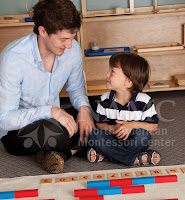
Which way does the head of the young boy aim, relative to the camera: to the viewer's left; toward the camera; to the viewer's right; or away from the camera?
to the viewer's left

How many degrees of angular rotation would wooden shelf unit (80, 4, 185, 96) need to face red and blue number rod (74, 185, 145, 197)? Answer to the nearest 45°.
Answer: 0° — it already faces it

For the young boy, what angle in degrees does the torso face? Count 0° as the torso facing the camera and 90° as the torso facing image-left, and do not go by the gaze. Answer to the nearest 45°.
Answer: approximately 0°

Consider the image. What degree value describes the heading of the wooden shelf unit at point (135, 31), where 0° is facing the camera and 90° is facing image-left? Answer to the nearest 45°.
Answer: approximately 0°

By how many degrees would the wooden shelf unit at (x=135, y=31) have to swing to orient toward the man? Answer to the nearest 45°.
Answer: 0° — it already faces them

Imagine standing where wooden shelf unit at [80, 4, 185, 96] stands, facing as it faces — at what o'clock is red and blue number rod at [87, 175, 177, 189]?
The red and blue number rod is roughly at 12 o'clock from the wooden shelf unit.

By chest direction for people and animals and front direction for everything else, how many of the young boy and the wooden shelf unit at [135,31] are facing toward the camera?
2

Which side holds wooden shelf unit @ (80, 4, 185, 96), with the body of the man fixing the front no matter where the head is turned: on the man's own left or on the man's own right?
on the man's own left
